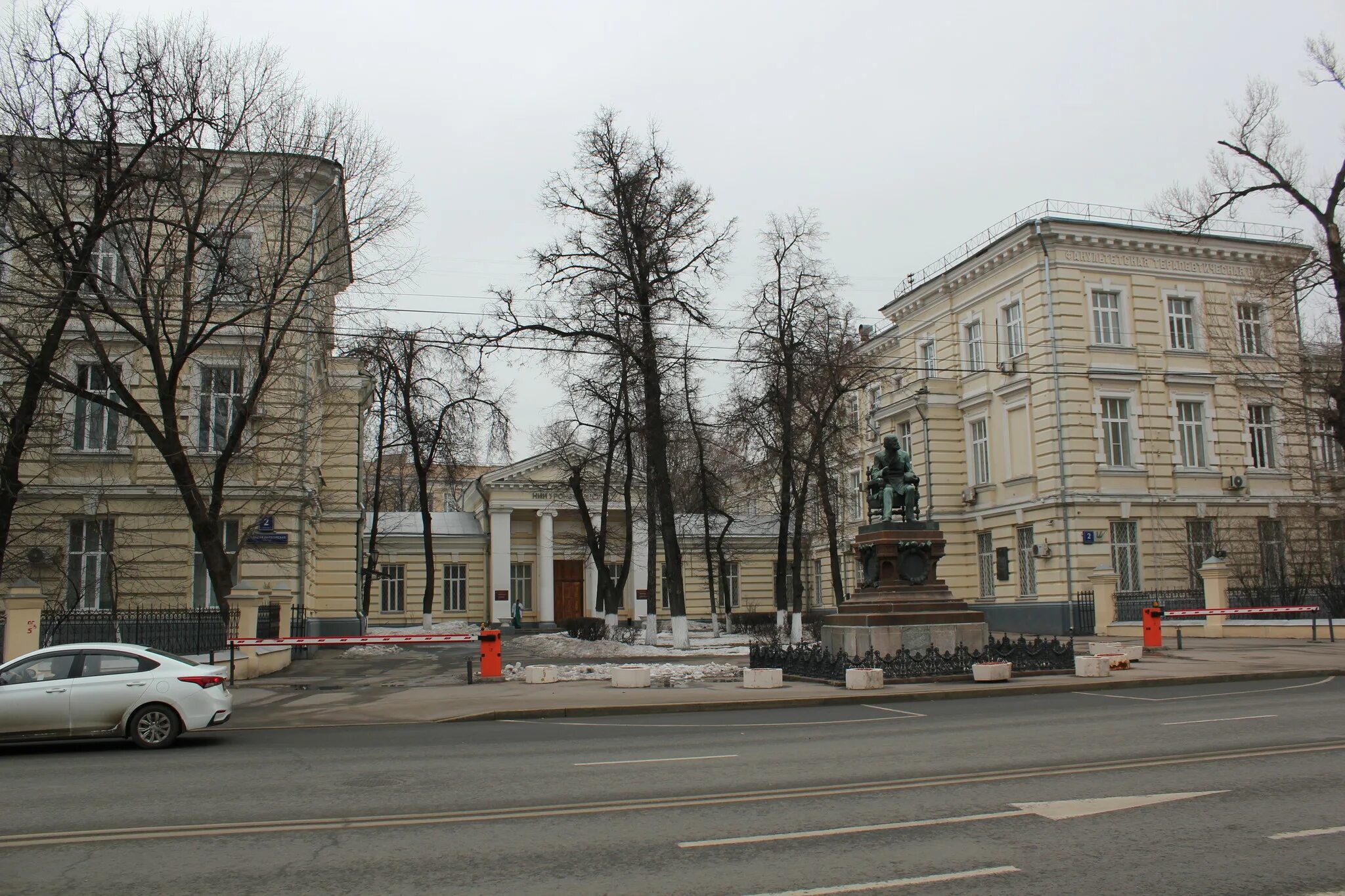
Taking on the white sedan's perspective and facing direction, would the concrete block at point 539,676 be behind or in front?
behind

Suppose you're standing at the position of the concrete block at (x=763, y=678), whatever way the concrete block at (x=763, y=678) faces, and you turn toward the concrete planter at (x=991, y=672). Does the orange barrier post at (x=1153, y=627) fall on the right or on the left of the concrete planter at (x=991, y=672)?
left

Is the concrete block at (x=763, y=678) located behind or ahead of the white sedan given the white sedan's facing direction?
behind

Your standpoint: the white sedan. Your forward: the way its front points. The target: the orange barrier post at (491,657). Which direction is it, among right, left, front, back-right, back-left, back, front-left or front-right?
back-right

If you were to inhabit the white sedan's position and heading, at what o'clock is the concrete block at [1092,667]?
The concrete block is roughly at 6 o'clock from the white sedan.

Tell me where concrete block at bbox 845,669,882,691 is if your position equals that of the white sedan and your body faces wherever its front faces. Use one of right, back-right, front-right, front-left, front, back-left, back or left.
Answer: back

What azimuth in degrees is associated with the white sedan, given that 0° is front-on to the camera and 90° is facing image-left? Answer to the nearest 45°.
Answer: approximately 90°

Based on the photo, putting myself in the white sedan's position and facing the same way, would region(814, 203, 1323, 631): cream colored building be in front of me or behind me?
behind

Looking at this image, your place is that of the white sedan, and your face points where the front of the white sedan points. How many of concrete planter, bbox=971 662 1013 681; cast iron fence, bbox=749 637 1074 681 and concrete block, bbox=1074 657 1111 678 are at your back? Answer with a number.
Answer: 3

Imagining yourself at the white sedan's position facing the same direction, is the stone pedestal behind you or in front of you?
behind

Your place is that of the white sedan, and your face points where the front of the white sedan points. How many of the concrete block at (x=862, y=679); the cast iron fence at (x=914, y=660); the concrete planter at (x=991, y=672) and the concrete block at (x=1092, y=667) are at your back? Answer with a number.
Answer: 4

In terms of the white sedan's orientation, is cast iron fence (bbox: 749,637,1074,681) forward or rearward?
rearward
